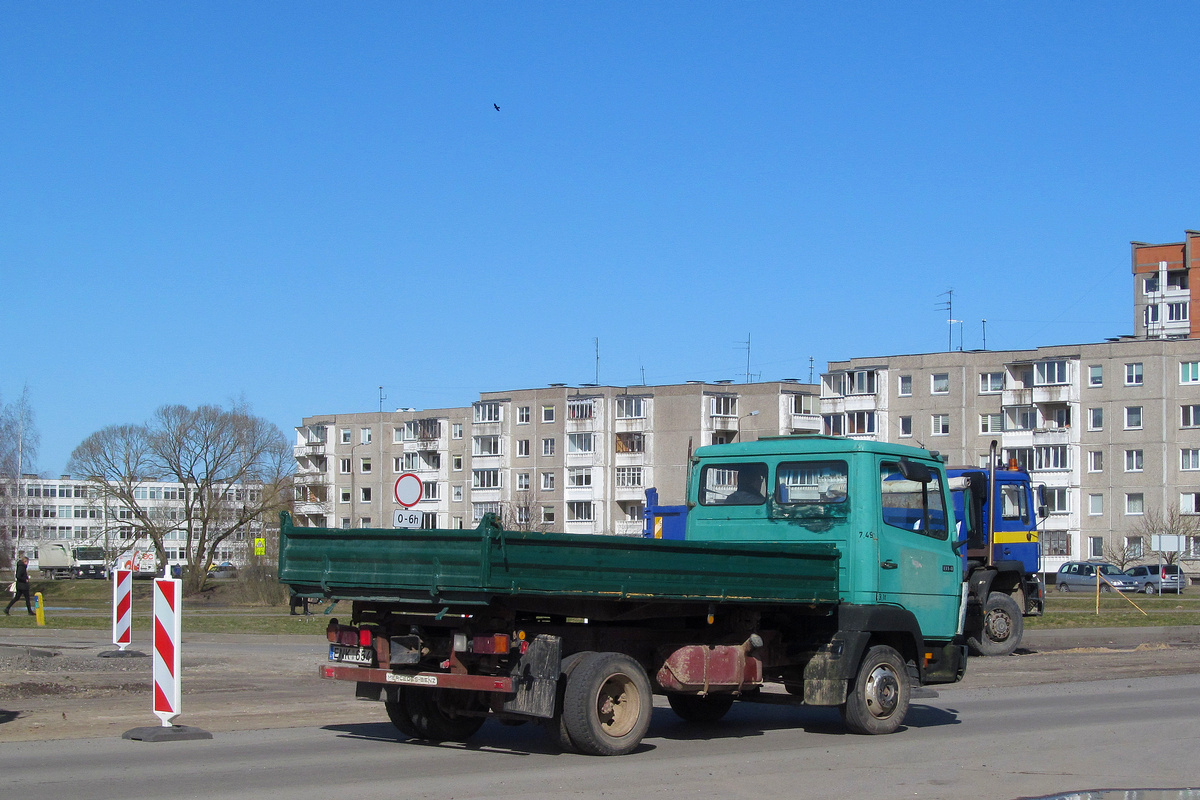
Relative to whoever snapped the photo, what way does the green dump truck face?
facing away from the viewer and to the right of the viewer

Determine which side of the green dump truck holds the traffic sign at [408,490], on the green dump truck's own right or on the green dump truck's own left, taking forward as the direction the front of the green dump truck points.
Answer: on the green dump truck's own left
